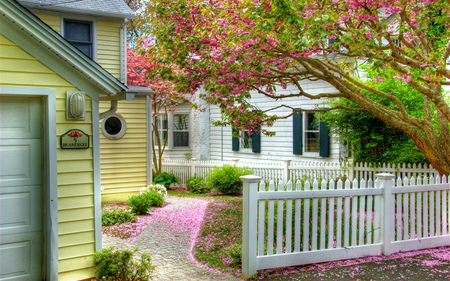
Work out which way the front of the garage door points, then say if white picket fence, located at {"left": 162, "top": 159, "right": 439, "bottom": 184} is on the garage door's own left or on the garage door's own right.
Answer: on the garage door's own left

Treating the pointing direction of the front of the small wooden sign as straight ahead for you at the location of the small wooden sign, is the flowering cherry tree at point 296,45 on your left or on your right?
on your left

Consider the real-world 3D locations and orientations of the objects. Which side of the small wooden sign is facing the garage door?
right
